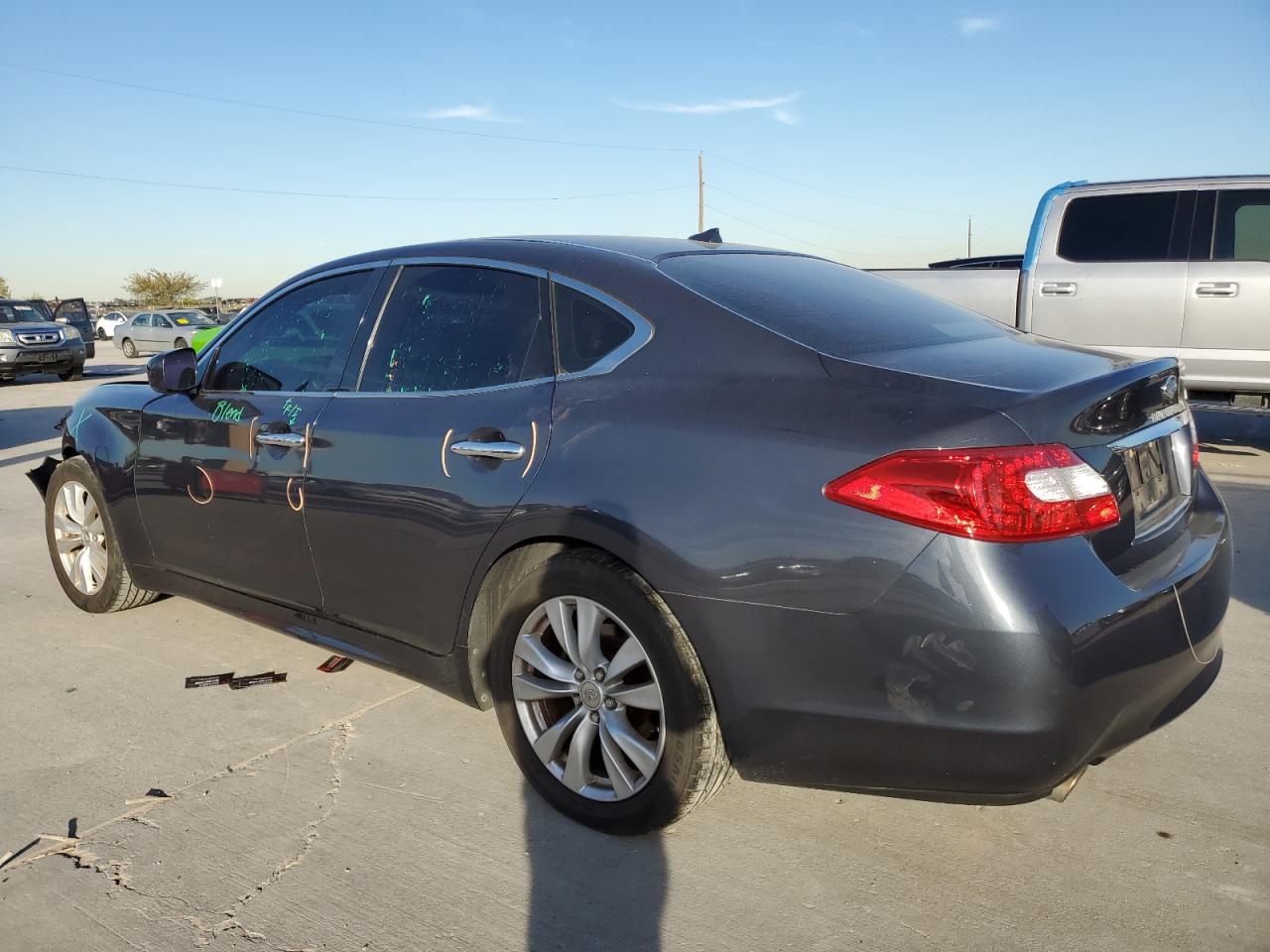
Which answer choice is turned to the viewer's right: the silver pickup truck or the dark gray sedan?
the silver pickup truck

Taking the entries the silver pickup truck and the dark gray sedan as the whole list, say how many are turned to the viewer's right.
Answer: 1

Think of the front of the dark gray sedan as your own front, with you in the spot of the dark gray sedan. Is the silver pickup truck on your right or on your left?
on your right

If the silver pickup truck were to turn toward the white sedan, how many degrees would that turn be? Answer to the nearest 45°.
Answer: approximately 135° to its left

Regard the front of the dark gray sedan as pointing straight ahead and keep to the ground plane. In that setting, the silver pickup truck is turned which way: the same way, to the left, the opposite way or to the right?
the opposite way

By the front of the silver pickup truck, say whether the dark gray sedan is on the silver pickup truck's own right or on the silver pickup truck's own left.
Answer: on the silver pickup truck's own right

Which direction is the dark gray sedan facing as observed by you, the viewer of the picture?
facing away from the viewer and to the left of the viewer

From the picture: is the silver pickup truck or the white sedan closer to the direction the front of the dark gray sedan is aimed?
the white sedan

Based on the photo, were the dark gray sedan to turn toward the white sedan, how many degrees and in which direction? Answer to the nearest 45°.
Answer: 0° — it already faces it

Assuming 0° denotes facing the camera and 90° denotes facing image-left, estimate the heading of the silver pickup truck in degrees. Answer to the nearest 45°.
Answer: approximately 270°
